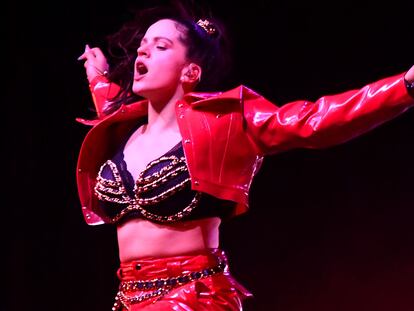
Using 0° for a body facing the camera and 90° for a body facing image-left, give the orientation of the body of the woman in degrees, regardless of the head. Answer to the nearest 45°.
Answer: approximately 45°

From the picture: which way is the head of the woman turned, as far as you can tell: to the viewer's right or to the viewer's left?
to the viewer's left
